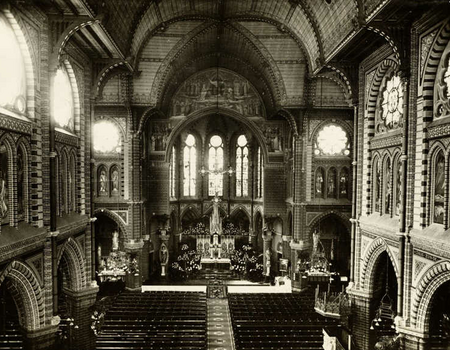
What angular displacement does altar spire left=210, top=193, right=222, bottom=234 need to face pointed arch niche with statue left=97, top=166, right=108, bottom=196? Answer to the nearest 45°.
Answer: approximately 45° to its right

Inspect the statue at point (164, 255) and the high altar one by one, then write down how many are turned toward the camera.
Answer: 2

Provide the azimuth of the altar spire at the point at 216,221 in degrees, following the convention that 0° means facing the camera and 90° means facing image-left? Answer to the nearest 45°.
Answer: approximately 0°

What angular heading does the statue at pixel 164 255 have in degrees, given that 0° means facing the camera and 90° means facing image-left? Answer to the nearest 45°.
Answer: approximately 0°

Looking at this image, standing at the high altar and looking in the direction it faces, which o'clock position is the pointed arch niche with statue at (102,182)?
The pointed arch niche with statue is roughly at 2 o'clock from the high altar.

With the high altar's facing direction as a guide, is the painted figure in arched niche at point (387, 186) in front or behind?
in front

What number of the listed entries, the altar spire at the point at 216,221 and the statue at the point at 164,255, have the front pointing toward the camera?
2

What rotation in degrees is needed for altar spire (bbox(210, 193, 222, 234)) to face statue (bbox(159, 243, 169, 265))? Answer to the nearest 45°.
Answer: approximately 90° to its right
